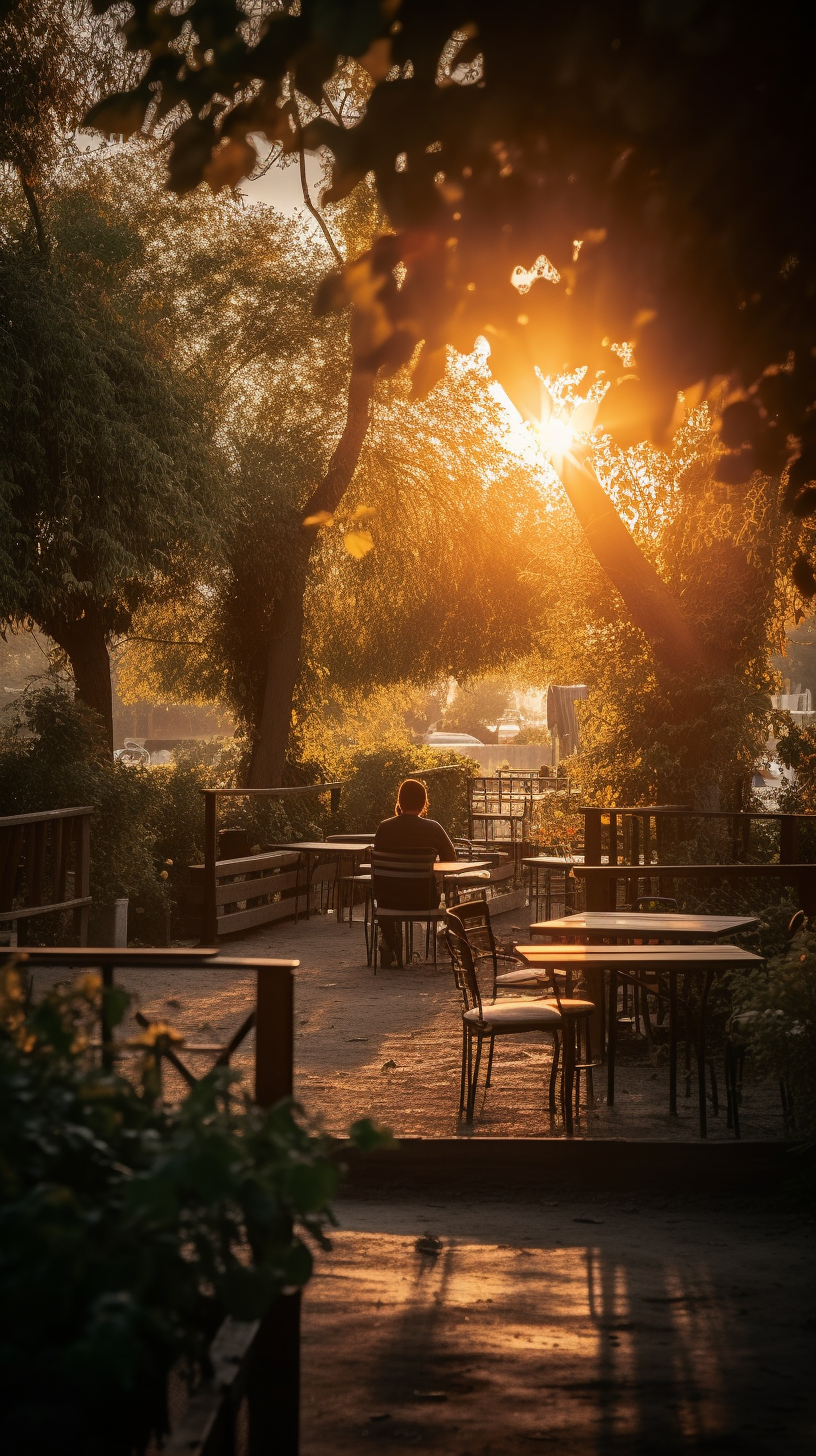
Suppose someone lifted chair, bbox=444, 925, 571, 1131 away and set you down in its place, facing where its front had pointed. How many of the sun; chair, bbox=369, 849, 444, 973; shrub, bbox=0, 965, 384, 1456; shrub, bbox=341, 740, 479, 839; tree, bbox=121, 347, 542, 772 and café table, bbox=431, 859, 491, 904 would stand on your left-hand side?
5

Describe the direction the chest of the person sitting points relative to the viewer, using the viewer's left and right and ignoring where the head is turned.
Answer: facing away from the viewer

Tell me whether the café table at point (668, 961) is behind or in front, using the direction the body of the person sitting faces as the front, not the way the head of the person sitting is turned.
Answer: behind

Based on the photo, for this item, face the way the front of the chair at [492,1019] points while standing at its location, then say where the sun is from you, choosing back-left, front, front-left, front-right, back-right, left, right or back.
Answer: left

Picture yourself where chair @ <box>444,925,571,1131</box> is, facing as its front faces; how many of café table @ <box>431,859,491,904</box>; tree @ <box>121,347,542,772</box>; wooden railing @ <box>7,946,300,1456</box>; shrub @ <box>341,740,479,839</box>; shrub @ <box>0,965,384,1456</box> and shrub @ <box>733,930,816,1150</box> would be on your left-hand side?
3

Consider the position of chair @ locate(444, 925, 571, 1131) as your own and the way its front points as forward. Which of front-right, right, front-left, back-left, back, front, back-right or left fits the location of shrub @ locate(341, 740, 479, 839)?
left

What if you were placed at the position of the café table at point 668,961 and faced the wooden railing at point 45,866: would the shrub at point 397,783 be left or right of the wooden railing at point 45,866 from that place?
right

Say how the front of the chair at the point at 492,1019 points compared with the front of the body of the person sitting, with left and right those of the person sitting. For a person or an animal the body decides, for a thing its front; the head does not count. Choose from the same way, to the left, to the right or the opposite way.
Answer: to the right

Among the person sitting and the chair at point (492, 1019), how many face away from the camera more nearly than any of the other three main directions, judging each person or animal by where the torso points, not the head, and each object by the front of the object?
1

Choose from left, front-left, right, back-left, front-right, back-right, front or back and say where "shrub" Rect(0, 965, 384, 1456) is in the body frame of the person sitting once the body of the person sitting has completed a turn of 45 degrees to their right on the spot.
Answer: back-right

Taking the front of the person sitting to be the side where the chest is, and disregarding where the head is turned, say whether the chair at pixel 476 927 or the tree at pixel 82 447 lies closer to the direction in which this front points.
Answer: the tree

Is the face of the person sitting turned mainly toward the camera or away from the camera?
away from the camera

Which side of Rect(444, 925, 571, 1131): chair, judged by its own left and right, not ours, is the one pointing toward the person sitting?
left

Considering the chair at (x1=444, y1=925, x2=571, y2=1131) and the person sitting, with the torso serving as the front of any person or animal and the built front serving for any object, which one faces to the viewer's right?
the chair

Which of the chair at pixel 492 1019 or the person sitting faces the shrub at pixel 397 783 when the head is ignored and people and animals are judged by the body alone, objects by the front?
the person sitting

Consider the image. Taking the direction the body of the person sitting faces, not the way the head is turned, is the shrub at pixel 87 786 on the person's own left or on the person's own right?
on the person's own left

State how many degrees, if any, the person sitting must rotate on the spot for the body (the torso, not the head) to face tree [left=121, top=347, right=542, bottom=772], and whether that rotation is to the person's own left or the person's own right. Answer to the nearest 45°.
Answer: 0° — they already face it

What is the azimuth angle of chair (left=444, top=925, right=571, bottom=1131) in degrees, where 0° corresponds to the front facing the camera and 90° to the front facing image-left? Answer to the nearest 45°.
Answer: approximately 270°
